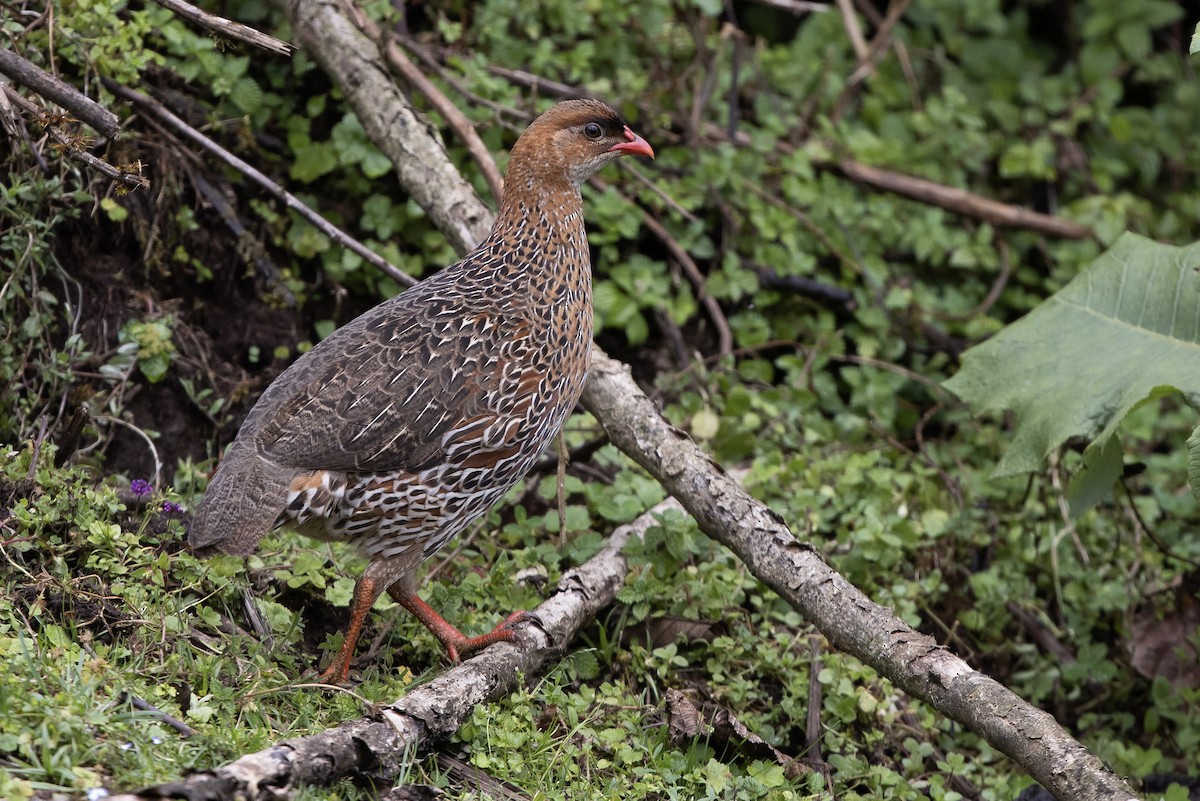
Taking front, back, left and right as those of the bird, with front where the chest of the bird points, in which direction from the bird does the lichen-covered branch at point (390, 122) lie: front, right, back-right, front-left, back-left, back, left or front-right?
left

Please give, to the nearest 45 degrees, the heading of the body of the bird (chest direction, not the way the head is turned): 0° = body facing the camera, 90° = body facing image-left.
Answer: approximately 270°

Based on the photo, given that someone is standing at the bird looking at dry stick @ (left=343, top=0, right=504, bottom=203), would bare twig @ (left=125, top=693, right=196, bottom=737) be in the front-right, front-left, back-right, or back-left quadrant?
back-left

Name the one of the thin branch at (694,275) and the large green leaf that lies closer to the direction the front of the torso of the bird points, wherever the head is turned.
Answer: the large green leaf

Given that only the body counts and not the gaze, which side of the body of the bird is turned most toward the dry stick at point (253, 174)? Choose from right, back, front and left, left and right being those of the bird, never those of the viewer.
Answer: left

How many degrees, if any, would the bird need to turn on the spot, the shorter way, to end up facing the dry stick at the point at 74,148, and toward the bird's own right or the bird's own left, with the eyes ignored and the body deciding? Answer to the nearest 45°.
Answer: approximately 180°

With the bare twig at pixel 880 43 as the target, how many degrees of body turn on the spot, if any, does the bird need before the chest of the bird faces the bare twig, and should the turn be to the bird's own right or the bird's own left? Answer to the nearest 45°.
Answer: approximately 45° to the bird's own left

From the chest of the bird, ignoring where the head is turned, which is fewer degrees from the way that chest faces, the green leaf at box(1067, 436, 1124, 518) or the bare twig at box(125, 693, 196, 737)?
the green leaf

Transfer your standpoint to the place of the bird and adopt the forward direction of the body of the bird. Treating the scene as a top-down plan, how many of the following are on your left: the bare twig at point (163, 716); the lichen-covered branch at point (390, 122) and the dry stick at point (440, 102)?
2

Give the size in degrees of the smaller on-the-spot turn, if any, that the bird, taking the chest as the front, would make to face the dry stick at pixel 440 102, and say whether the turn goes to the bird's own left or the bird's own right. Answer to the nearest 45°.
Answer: approximately 90° to the bird's own left

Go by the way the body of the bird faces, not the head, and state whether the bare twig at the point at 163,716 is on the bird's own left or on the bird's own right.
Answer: on the bird's own right
